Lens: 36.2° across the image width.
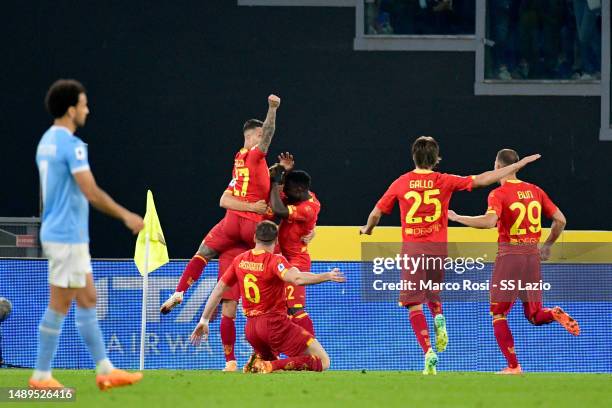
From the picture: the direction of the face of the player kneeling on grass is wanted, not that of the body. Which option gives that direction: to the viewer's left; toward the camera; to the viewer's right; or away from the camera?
away from the camera

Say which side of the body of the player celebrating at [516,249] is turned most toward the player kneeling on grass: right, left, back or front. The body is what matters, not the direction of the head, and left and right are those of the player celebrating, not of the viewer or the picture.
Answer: left

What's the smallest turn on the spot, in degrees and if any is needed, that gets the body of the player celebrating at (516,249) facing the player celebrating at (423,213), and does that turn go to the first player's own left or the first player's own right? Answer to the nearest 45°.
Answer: approximately 90° to the first player's own left

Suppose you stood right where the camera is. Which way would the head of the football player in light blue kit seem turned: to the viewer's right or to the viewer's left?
to the viewer's right

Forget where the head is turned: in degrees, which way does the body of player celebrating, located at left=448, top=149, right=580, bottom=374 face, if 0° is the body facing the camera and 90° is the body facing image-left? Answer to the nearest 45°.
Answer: approximately 135°

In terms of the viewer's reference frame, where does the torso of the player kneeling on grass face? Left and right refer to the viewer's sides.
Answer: facing away from the viewer and to the right of the viewer

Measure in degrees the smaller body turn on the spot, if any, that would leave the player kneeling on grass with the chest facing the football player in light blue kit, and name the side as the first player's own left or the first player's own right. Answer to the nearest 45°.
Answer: approximately 180°

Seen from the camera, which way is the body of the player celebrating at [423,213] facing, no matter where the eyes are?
away from the camera
